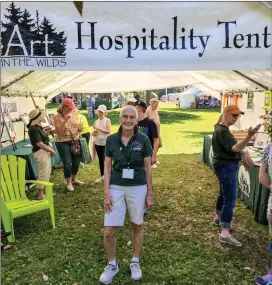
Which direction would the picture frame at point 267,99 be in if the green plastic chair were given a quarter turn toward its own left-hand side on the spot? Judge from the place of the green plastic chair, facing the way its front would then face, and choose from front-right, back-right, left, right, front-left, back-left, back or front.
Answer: front-right

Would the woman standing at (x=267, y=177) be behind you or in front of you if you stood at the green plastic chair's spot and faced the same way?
in front

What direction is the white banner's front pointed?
toward the camera

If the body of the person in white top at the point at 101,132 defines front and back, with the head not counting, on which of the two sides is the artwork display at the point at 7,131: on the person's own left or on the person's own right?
on the person's own right

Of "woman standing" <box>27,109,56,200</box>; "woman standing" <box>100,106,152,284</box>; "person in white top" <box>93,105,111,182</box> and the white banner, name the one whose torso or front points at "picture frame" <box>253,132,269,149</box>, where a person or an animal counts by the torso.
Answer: "woman standing" <box>27,109,56,200</box>

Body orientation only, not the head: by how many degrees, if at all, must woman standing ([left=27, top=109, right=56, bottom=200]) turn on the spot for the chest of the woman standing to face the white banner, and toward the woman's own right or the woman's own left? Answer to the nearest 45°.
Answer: approximately 90° to the woman's own right

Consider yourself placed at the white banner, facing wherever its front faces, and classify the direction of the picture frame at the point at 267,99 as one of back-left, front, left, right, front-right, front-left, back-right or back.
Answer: back-left

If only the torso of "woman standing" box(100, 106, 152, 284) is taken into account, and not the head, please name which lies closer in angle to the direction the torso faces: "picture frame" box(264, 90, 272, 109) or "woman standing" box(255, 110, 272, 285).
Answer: the woman standing

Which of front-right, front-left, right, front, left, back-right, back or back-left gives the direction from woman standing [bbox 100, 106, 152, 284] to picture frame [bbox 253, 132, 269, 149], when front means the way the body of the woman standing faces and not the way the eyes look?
back-left

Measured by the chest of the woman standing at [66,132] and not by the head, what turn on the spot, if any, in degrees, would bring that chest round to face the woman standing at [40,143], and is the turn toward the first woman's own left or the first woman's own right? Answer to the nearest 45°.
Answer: approximately 90° to the first woman's own right

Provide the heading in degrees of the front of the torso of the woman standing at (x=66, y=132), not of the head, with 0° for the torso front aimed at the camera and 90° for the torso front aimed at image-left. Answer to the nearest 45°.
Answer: approximately 315°

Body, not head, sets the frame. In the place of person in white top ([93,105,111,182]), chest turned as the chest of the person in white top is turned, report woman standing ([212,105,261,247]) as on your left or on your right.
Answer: on your left

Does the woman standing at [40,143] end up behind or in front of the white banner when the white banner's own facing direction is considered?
behind
